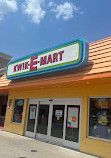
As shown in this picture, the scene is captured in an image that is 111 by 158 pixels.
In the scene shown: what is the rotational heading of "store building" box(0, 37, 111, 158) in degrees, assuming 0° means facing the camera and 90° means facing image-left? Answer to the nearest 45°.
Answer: approximately 45°
